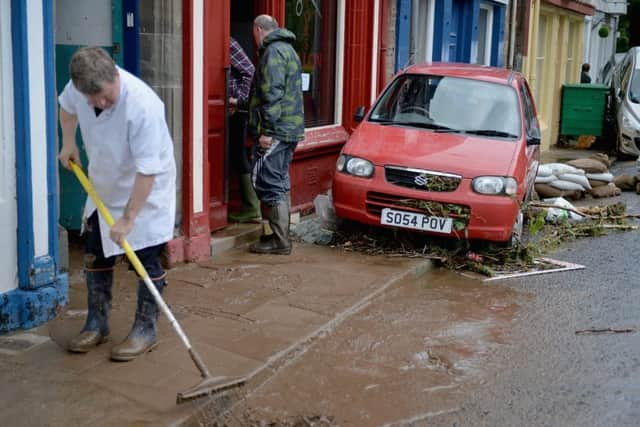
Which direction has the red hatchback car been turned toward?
toward the camera

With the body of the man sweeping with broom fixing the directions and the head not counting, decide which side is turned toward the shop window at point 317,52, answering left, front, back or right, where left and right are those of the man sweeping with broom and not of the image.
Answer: back

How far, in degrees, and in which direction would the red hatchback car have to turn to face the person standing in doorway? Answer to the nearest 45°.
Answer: approximately 90° to its right

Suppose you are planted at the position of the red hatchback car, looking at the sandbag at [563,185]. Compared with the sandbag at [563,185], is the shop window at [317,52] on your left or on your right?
left

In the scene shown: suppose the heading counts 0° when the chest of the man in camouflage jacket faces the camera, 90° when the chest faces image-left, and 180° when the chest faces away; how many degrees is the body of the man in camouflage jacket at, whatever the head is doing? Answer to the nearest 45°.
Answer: approximately 90°

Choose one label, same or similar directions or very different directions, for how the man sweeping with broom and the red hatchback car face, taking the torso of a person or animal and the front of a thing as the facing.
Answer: same or similar directions

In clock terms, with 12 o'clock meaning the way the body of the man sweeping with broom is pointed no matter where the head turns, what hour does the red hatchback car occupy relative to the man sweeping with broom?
The red hatchback car is roughly at 6 o'clock from the man sweeping with broom.

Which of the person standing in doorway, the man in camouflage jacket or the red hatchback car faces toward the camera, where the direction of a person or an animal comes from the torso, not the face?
the red hatchback car
